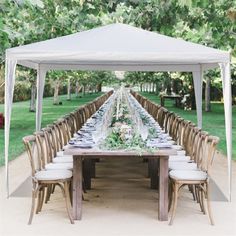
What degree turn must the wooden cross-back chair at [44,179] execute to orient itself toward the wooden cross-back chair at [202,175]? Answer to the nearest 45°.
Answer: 0° — it already faces it

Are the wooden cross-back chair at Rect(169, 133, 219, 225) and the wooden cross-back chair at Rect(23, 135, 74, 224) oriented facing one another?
yes

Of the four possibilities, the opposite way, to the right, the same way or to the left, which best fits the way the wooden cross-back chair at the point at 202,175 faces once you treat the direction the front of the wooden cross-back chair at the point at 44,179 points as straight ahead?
the opposite way

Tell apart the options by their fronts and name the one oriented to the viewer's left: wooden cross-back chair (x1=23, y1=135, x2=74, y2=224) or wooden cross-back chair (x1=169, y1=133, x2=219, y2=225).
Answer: wooden cross-back chair (x1=169, y1=133, x2=219, y2=225)

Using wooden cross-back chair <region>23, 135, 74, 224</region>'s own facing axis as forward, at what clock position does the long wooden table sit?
The long wooden table is roughly at 12 o'clock from the wooden cross-back chair.

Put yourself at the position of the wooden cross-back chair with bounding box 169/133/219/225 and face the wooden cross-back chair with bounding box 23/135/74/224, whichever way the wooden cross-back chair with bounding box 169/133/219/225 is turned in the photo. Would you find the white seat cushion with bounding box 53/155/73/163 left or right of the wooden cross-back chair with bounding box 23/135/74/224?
right

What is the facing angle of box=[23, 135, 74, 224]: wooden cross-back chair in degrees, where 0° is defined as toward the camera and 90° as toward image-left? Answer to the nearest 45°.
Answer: approximately 270°

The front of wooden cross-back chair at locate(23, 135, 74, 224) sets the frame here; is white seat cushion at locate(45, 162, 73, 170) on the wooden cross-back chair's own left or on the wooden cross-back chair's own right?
on the wooden cross-back chair's own left

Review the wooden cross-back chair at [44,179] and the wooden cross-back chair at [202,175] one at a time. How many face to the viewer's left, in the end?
1

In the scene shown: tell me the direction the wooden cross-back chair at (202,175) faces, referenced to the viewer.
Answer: facing to the left of the viewer
